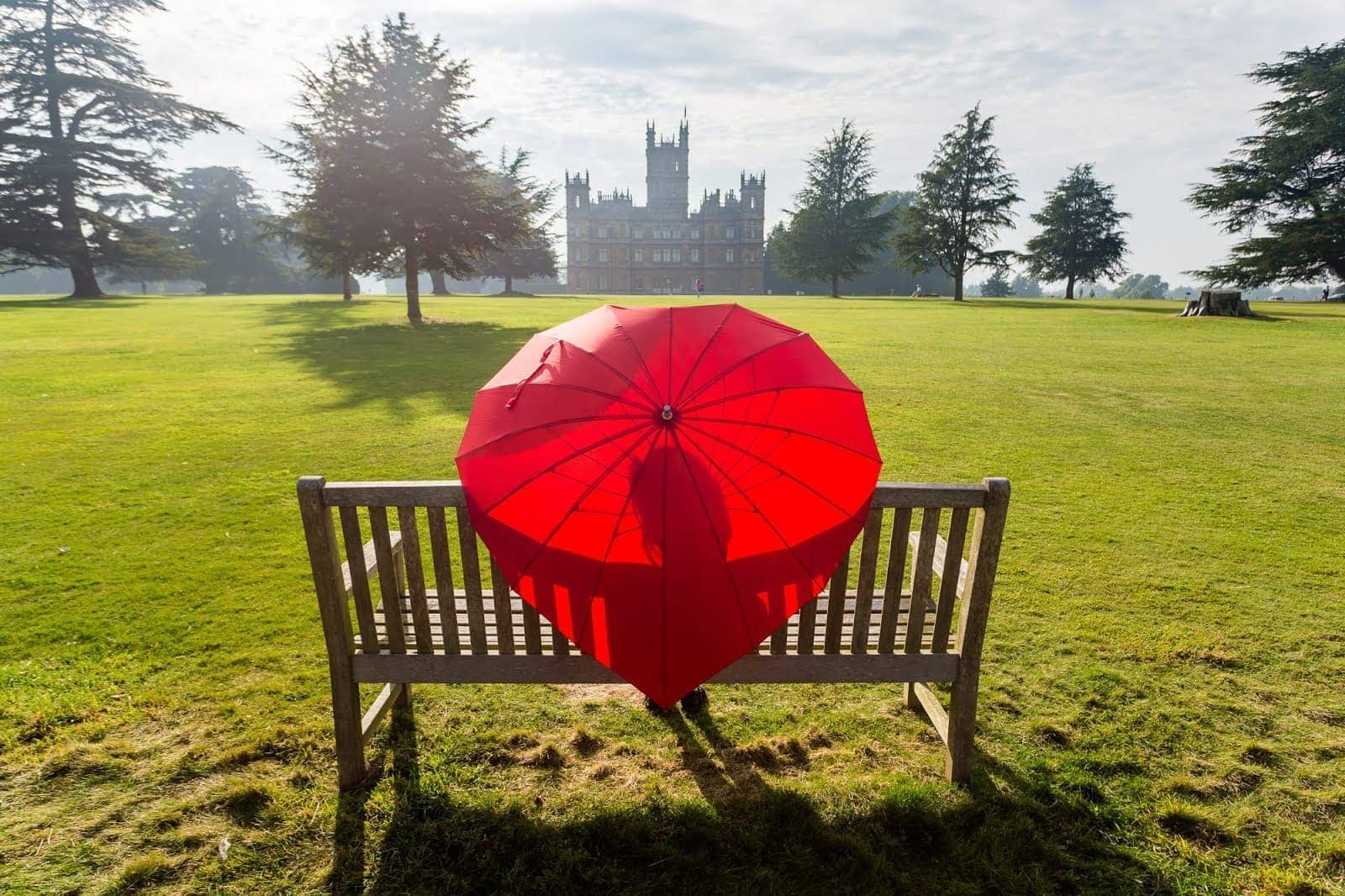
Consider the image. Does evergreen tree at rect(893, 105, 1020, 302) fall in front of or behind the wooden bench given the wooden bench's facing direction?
in front

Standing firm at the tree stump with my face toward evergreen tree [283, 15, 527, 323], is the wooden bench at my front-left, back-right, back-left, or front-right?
front-left

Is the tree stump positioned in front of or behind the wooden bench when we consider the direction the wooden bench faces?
in front

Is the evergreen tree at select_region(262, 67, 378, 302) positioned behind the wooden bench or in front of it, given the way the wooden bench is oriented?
in front

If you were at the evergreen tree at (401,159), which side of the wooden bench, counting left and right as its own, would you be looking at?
front

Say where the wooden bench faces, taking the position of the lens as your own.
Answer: facing away from the viewer

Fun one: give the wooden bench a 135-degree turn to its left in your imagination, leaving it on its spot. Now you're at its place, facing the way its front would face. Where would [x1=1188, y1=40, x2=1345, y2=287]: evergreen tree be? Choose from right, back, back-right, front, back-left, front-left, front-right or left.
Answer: back
